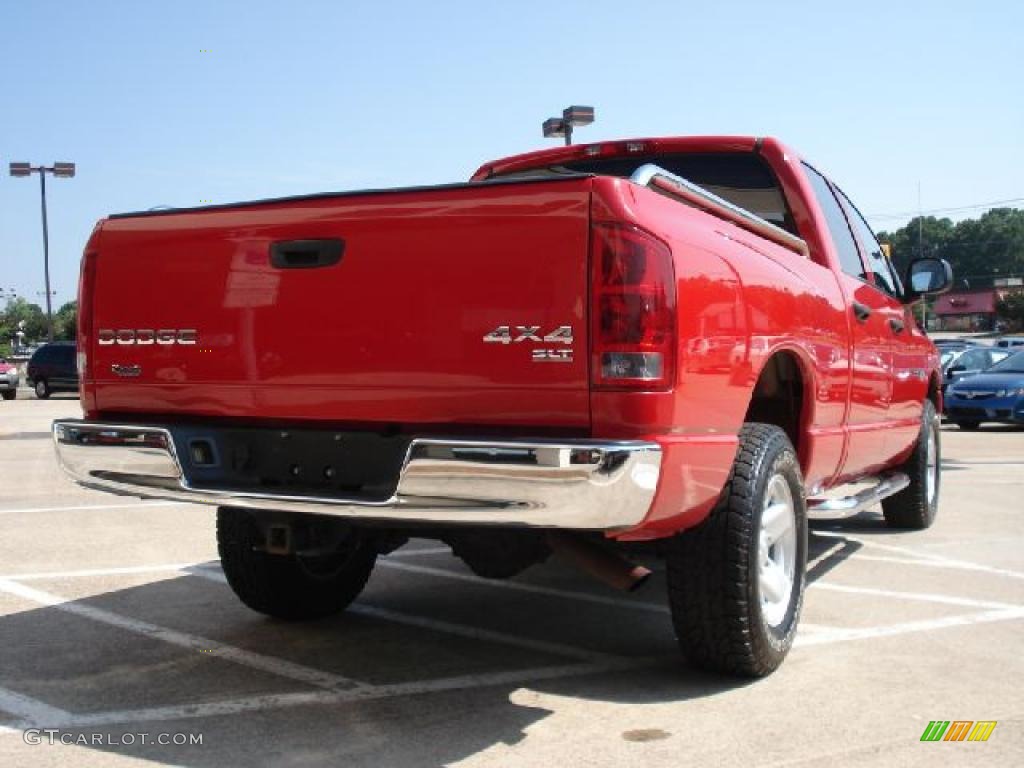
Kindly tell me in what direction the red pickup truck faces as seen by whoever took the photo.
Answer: facing away from the viewer and to the right of the viewer

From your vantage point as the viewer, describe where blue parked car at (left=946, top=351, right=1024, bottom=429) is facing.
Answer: facing the viewer and to the left of the viewer

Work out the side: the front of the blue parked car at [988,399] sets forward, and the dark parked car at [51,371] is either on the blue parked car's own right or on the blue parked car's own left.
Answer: on the blue parked car's own right

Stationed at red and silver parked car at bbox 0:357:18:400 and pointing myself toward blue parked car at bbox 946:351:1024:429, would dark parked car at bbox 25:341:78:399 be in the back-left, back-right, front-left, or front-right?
front-left

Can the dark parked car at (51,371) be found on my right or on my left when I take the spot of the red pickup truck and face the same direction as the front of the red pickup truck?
on my left

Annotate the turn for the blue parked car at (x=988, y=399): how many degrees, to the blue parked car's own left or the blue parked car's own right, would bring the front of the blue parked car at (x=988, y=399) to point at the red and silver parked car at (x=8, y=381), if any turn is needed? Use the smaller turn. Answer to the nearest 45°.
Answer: approximately 45° to the blue parked car's own right

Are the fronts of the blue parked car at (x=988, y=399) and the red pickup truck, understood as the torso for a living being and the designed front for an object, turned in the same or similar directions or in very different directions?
very different directions

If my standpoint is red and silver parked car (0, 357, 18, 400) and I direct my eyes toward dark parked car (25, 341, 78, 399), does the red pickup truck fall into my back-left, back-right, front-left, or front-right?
front-right

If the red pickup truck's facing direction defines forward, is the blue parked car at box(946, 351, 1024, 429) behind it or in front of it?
in front

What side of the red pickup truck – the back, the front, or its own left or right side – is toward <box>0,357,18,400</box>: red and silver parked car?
left

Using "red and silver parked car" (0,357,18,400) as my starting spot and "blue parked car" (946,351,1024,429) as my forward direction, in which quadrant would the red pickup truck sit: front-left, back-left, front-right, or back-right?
front-right

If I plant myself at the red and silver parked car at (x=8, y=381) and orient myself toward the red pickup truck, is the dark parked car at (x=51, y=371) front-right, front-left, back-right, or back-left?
front-left
